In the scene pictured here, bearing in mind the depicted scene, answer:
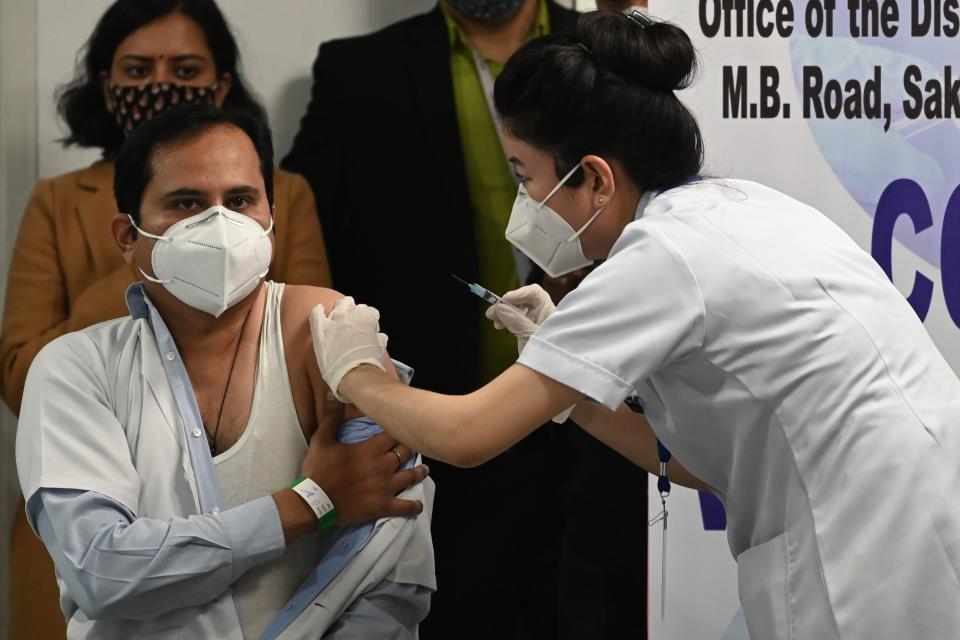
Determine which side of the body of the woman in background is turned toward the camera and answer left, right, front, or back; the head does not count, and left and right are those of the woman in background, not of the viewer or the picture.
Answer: front

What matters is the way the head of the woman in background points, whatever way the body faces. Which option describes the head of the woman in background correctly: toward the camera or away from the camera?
toward the camera

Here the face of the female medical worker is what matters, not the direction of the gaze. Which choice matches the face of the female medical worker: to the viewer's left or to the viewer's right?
to the viewer's left
